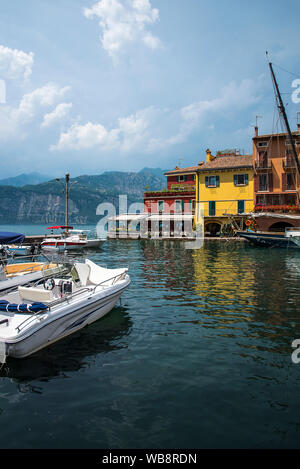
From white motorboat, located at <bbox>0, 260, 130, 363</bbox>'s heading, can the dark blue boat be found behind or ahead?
ahead

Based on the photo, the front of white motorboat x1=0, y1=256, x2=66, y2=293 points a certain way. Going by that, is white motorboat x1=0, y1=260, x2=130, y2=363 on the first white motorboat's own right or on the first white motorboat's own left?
on the first white motorboat's own right

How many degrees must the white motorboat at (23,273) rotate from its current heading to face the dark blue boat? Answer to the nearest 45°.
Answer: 0° — it already faces it

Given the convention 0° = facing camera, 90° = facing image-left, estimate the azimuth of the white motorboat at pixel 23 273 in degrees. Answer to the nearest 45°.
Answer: approximately 225°

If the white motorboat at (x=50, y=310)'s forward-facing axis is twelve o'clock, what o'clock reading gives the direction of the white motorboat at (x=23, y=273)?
the white motorboat at (x=23, y=273) is roughly at 10 o'clock from the white motorboat at (x=50, y=310).

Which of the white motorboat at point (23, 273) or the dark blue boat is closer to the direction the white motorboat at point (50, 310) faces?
the dark blue boat

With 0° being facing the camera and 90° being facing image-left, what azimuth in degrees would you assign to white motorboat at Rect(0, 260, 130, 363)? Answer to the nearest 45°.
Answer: approximately 225°

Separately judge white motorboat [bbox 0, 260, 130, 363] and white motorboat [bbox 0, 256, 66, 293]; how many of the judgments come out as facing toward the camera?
0
